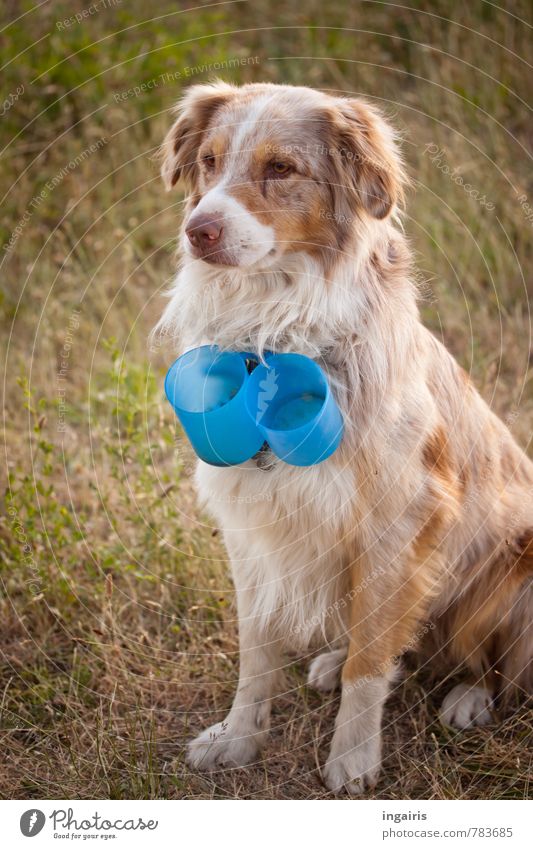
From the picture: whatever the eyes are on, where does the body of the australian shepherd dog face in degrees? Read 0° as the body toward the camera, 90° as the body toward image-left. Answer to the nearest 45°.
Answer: approximately 45°
